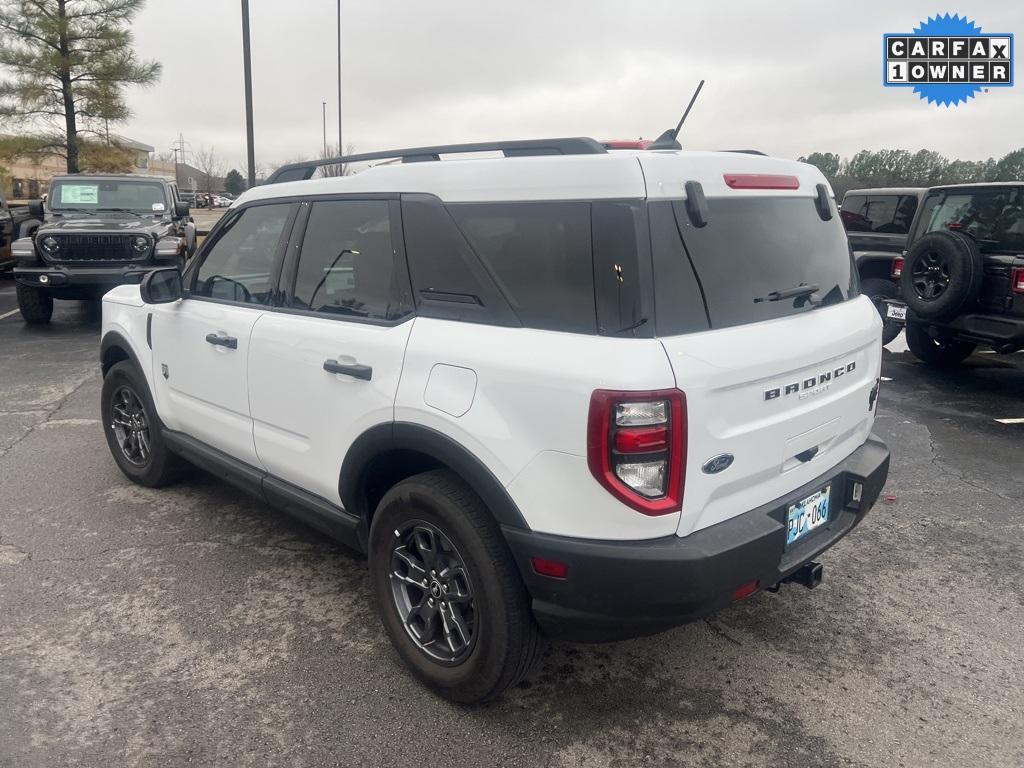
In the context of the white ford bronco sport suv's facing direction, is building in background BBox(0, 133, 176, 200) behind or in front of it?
in front

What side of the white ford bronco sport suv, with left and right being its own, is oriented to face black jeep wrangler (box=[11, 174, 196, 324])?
front

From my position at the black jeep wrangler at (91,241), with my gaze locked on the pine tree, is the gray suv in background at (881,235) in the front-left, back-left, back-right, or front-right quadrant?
back-right

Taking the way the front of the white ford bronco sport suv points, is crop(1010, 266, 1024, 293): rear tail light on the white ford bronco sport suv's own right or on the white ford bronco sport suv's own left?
on the white ford bronco sport suv's own right

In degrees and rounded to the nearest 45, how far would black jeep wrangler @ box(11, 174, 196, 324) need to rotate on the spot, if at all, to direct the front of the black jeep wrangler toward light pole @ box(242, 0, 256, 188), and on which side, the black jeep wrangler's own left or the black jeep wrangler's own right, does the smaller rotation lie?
approximately 135° to the black jeep wrangler's own left

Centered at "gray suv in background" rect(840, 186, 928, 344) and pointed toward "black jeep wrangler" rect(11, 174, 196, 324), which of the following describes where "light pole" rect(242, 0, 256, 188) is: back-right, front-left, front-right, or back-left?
front-right

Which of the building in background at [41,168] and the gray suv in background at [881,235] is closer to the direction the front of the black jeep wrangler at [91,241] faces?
the gray suv in background

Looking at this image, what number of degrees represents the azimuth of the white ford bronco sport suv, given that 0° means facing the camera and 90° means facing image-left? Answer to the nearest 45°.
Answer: approximately 135°

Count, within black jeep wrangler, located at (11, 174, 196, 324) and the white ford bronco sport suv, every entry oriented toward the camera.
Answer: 1

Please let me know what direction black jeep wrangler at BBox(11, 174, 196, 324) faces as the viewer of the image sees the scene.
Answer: facing the viewer

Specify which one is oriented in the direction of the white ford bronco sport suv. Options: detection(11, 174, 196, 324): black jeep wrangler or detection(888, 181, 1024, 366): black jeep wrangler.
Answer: detection(11, 174, 196, 324): black jeep wrangler

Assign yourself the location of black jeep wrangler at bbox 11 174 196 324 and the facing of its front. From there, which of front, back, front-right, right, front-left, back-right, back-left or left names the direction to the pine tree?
back
